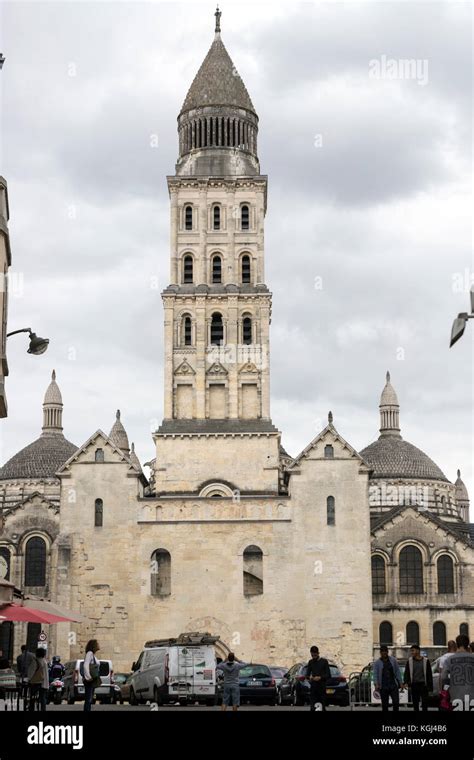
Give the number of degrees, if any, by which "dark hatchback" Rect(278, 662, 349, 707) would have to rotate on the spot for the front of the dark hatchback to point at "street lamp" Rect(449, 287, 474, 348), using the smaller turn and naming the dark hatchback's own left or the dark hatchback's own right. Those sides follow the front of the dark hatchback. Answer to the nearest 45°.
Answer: approximately 135° to the dark hatchback's own left

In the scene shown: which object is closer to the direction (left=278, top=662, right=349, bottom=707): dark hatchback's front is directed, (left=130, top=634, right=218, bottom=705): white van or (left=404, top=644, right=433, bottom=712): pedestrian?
the white van

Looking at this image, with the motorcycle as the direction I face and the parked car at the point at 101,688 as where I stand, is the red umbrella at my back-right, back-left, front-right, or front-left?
front-left

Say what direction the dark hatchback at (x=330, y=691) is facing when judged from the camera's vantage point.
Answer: facing away from the viewer and to the left of the viewer

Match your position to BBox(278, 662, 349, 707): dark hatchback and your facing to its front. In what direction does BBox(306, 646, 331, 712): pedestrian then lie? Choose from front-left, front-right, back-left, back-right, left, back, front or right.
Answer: back-left

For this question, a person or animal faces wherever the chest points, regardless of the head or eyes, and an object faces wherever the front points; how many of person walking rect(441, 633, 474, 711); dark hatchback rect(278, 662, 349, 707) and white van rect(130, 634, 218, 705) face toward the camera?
0

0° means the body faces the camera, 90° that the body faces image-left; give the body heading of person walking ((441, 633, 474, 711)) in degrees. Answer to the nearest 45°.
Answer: approximately 180°
